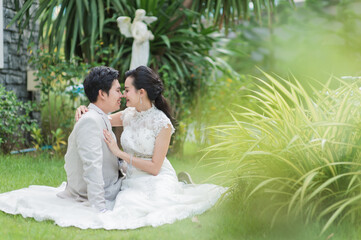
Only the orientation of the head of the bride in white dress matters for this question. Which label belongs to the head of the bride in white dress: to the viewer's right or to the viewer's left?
to the viewer's left

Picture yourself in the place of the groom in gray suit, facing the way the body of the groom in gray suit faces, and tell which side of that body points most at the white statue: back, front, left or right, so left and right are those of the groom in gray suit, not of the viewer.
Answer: left

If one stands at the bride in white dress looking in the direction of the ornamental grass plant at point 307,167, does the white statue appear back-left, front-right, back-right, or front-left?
back-left

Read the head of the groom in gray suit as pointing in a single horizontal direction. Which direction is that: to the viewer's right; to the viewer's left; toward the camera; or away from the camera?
to the viewer's right

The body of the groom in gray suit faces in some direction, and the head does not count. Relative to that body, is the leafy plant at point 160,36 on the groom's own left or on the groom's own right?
on the groom's own left

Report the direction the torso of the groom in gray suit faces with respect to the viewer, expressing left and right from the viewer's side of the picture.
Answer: facing to the right of the viewer

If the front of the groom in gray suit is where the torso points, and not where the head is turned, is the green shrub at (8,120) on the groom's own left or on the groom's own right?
on the groom's own left

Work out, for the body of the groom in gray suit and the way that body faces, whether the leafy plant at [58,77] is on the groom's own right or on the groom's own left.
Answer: on the groom's own left
